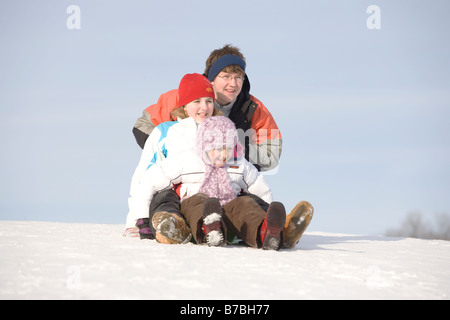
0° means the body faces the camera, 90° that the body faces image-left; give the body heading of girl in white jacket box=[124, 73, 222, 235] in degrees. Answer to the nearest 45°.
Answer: approximately 315°

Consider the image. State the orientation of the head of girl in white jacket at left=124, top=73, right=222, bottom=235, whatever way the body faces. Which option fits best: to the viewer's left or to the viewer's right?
to the viewer's right
